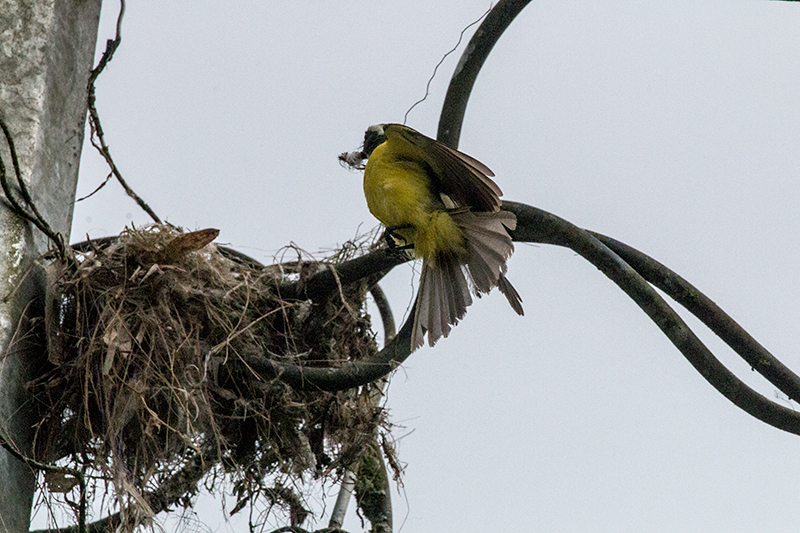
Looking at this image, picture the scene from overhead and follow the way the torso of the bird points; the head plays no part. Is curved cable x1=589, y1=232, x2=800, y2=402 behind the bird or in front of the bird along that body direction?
behind

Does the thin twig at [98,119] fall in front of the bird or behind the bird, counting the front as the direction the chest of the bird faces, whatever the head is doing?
in front

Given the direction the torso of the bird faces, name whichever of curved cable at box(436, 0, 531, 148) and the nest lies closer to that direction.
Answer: the nest

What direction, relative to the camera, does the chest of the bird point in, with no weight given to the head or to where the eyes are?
to the viewer's left

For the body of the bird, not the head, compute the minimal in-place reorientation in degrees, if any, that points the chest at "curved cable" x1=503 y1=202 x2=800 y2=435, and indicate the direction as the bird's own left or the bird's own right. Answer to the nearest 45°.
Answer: approximately 135° to the bird's own left

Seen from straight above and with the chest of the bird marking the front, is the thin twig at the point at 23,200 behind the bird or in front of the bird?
in front

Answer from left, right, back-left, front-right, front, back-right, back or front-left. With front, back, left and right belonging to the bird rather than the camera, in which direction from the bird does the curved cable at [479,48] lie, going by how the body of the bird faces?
back

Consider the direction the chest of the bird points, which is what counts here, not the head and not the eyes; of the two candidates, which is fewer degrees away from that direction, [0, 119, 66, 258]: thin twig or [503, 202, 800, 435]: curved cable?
the thin twig

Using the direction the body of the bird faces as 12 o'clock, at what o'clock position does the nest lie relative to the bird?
The nest is roughly at 12 o'clock from the bird.
